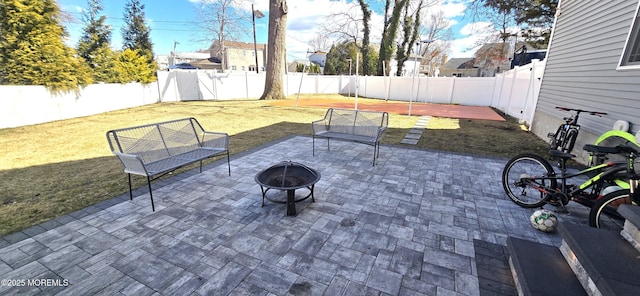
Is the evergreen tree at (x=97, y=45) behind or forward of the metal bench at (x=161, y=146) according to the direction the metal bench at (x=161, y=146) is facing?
behind

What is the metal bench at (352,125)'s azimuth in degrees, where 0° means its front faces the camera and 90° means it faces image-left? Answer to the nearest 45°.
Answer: approximately 45°

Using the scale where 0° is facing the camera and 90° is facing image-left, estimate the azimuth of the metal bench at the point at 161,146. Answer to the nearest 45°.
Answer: approximately 315°

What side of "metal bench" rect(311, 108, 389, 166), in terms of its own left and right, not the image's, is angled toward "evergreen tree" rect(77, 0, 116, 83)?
right

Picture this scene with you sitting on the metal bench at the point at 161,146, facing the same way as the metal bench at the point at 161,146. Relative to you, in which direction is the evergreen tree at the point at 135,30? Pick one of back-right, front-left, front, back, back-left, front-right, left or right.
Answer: back-left

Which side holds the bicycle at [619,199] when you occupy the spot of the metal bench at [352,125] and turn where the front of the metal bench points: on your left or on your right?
on your left
